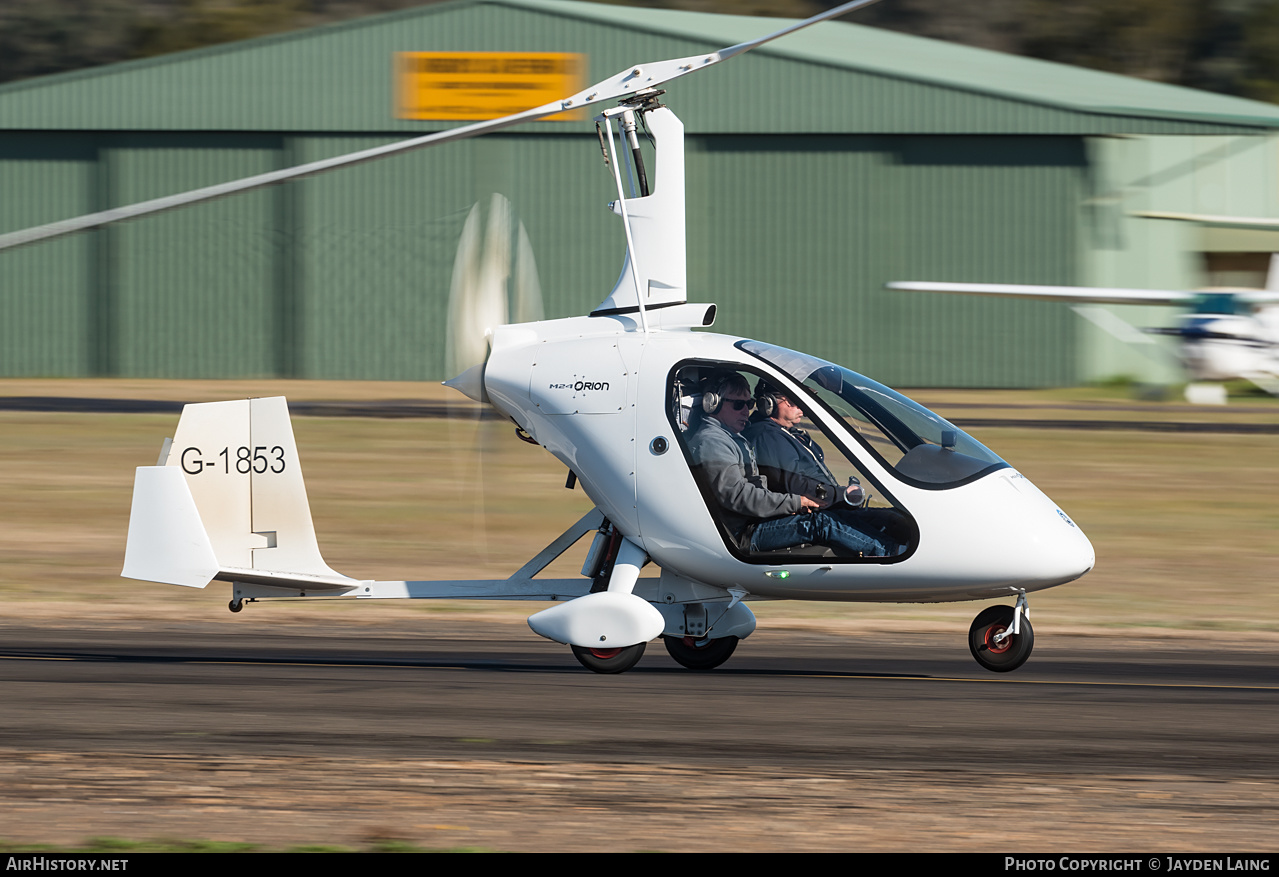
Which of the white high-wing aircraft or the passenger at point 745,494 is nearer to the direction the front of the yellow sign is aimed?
the passenger

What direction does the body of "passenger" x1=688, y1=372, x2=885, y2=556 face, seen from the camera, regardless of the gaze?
to the viewer's right

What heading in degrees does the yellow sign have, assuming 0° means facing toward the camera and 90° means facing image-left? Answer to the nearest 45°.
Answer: approximately 0°

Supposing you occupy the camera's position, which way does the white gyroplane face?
facing to the right of the viewer

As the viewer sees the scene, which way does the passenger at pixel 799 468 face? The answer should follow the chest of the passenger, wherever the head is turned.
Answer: to the viewer's right

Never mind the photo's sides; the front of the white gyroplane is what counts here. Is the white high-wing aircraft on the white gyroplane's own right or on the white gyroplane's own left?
on the white gyroplane's own left

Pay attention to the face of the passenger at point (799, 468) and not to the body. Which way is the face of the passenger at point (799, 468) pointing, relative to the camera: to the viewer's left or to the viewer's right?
to the viewer's right

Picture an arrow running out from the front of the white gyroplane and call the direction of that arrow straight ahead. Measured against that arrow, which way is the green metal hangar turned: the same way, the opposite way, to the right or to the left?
to the right

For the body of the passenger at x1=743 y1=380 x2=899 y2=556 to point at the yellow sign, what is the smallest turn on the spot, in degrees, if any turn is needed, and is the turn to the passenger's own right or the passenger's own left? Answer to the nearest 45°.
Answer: approximately 90° to the passenger's own left

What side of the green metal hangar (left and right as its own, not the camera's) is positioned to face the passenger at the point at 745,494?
front

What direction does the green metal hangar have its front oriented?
toward the camera

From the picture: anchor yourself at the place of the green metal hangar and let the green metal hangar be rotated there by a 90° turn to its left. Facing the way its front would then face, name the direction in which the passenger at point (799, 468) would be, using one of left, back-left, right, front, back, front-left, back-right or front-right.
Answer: right

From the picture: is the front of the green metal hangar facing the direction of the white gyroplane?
yes

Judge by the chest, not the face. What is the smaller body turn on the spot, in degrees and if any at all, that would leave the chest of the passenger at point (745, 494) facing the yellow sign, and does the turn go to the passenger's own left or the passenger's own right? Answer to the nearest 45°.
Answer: approximately 90° to the passenger's own left
